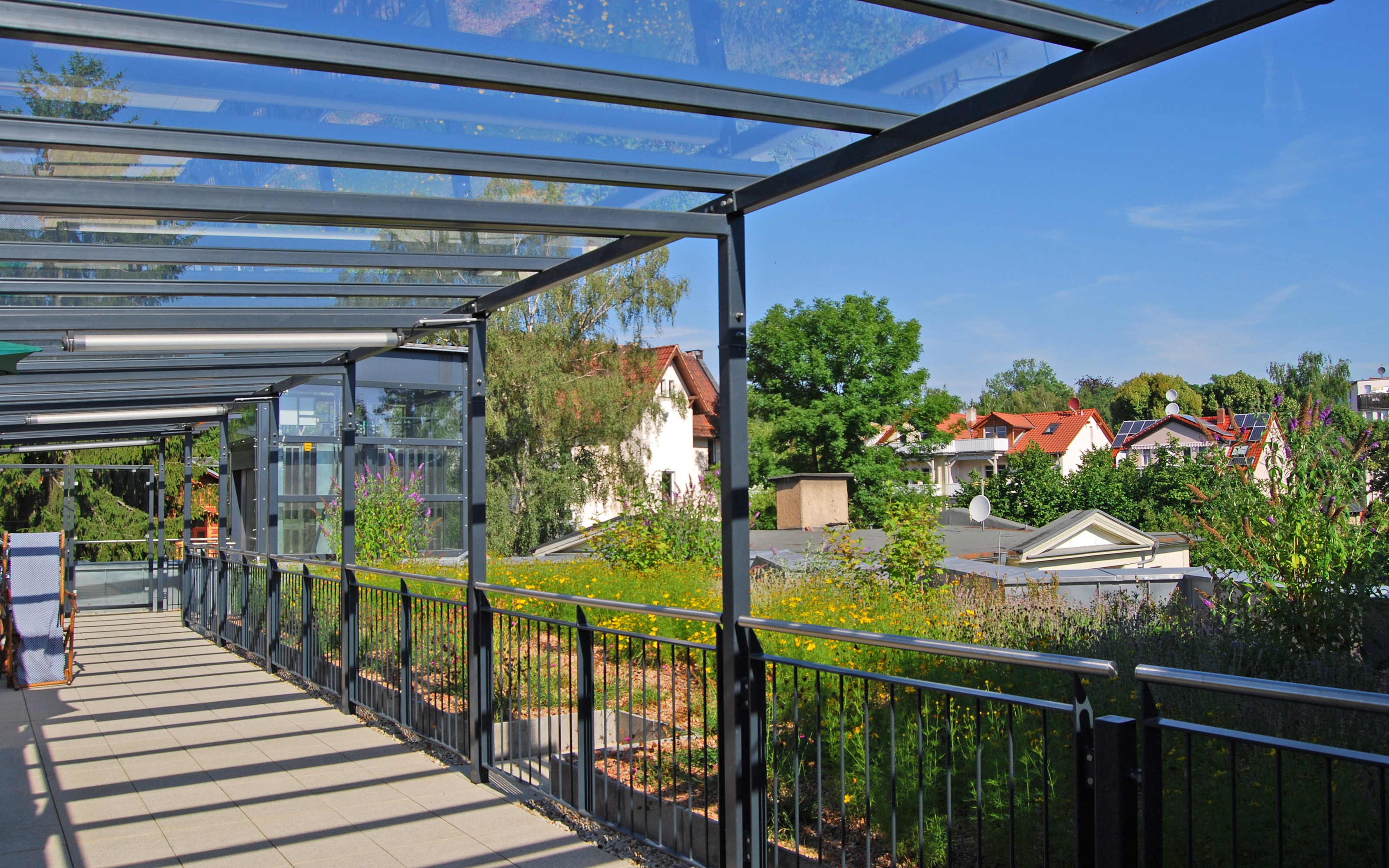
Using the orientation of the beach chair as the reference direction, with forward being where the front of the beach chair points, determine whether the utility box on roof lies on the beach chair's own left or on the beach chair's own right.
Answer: on the beach chair's own left

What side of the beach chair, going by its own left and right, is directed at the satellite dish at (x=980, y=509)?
left

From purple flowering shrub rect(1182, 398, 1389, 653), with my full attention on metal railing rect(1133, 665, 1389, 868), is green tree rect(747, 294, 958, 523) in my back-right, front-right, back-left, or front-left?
back-right

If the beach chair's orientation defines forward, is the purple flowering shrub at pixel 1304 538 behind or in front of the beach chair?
in front

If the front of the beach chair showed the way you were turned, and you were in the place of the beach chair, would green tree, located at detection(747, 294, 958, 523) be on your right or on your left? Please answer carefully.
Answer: on your left

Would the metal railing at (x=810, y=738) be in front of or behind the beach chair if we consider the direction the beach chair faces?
in front

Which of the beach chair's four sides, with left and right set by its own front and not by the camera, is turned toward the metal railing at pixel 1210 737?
front
